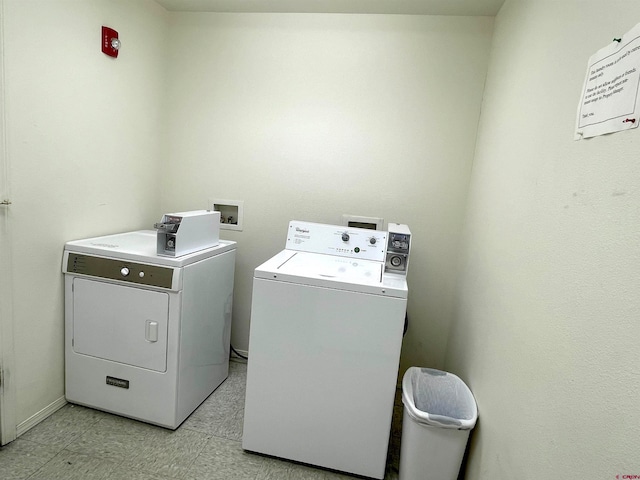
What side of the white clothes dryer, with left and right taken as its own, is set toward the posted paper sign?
left

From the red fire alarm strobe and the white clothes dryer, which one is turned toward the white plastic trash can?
the red fire alarm strobe

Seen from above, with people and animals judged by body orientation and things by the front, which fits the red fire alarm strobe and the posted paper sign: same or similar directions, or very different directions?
very different directions

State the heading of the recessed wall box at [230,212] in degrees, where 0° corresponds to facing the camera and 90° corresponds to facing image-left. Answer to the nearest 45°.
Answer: approximately 0°

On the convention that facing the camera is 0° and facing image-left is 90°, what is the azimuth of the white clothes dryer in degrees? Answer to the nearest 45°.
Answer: approximately 45°

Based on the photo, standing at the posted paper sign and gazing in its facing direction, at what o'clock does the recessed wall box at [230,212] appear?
The recessed wall box is roughly at 2 o'clock from the posted paper sign.

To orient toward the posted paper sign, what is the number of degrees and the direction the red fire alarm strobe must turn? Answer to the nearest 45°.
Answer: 0° — it already faces it

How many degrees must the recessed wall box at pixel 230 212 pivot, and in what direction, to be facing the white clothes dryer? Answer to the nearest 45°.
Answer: approximately 45° to its right

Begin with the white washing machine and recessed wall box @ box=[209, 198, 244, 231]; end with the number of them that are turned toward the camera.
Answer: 2
